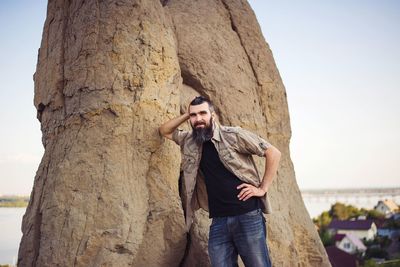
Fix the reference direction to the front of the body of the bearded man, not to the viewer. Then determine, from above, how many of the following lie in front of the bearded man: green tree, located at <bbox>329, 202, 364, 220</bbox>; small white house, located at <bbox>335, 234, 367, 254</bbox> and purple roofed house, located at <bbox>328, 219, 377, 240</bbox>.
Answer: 0

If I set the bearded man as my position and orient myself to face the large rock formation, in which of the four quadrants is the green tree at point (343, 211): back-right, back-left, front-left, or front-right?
front-right

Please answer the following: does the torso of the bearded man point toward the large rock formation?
no

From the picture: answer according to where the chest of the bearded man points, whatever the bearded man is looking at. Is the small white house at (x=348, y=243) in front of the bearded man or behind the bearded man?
behind

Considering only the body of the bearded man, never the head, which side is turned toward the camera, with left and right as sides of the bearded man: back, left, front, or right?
front

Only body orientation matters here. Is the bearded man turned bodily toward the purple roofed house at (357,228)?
no

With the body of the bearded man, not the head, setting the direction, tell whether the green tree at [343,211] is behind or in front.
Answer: behind

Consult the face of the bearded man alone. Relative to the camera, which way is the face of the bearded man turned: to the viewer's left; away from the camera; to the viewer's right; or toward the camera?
toward the camera
